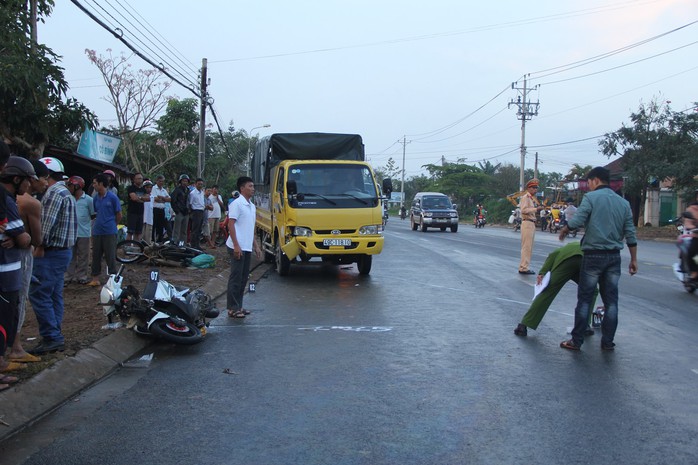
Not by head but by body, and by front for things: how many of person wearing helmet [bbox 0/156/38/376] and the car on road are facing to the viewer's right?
1

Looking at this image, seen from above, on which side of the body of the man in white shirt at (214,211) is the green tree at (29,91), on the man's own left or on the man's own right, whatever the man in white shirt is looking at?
on the man's own right

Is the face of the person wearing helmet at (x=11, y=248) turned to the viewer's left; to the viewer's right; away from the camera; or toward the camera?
to the viewer's right

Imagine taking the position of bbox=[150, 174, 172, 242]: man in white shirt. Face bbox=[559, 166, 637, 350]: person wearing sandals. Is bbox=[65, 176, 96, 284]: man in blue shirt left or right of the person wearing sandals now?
right

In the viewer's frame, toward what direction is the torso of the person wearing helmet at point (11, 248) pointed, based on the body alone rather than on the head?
to the viewer's right
